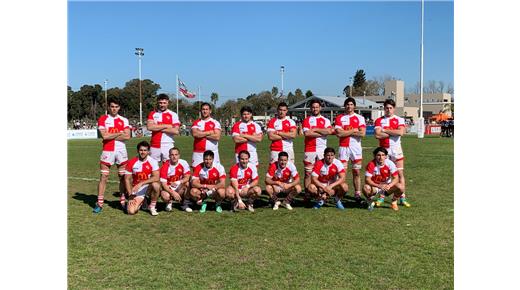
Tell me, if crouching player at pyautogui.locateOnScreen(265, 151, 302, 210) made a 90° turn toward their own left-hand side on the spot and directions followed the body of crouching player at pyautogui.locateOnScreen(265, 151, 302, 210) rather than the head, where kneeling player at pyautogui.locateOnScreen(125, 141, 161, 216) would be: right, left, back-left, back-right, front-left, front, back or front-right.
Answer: back

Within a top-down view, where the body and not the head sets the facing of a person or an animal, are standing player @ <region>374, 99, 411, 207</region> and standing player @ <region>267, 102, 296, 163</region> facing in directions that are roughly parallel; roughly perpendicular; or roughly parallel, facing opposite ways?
roughly parallel

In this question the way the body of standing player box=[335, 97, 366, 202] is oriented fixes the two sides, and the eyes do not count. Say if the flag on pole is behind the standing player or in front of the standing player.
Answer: behind

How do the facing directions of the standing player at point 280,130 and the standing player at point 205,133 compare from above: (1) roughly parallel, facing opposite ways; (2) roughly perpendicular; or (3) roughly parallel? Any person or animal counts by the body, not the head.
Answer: roughly parallel

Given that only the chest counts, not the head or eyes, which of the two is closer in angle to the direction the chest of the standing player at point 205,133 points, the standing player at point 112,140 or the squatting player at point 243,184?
the squatting player

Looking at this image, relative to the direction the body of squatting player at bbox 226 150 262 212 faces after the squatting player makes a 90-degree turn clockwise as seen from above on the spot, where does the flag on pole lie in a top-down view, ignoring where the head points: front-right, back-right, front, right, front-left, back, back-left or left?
right

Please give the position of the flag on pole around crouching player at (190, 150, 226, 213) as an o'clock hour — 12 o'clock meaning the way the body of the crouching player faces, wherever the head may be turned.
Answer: The flag on pole is roughly at 6 o'clock from the crouching player.

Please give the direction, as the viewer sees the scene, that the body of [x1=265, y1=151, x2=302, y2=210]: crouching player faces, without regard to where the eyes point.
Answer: toward the camera

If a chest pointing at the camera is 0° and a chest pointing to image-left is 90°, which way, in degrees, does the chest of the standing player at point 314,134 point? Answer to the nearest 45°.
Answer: approximately 0°

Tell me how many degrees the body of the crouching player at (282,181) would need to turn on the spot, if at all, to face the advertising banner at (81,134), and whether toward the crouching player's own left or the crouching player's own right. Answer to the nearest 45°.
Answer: approximately 135° to the crouching player's own right

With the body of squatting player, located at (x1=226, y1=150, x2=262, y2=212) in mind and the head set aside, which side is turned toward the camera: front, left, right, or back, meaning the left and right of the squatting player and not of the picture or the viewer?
front
